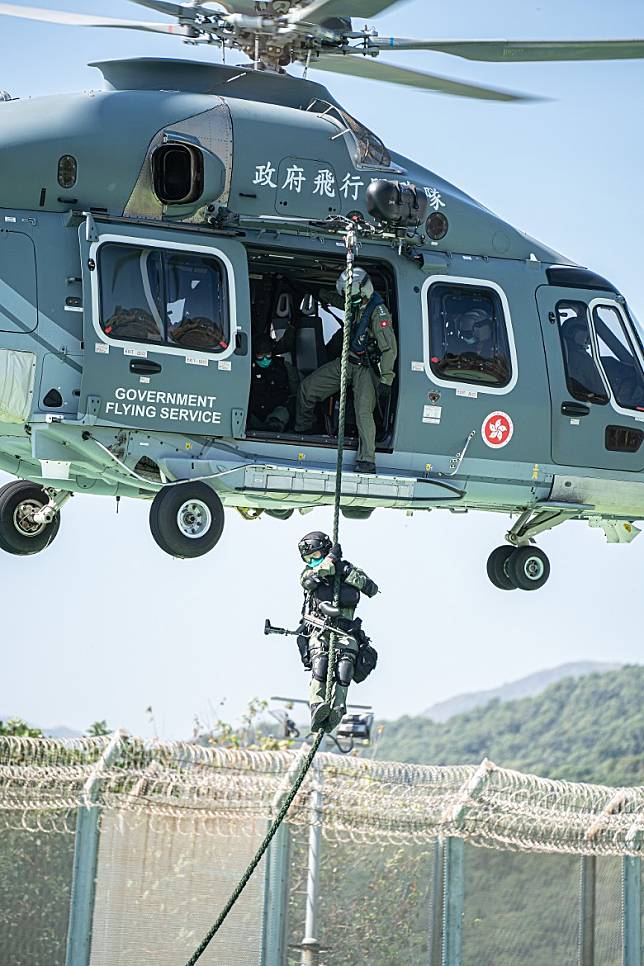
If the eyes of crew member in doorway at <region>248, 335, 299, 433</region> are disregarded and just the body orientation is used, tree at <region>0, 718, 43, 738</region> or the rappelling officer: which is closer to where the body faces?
the rappelling officer

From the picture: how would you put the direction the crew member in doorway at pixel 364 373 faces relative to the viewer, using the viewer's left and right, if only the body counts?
facing the viewer and to the left of the viewer

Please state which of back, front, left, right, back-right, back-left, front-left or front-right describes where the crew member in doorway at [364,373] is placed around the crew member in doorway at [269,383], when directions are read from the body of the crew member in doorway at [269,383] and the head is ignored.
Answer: front-left

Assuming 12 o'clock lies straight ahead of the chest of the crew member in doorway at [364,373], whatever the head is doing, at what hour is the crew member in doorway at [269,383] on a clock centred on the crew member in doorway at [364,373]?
the crew member in doorway at [269,383] is roughly at 3 o'clock from the crew member in doorway at [364,373].

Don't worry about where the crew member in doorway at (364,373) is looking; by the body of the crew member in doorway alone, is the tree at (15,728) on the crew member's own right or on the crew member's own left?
on the crew member's own right

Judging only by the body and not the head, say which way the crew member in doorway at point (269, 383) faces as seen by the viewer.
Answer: toward the camera

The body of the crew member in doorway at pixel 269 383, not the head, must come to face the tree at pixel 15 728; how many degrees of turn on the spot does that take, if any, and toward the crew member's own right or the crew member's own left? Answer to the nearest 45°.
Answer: approximately 180°

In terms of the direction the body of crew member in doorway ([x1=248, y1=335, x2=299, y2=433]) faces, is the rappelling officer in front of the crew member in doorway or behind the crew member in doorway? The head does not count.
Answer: in front

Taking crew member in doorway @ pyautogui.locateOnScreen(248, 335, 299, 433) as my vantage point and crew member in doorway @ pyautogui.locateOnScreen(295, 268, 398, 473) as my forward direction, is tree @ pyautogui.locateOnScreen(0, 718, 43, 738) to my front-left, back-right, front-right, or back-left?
back-left
